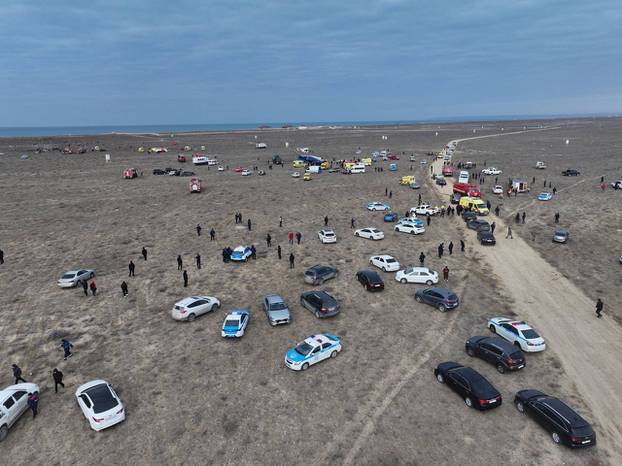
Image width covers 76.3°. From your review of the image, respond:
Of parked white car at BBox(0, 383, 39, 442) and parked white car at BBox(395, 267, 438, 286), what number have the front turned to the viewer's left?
1

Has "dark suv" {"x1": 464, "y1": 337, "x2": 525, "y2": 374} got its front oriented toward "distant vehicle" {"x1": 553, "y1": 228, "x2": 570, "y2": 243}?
no

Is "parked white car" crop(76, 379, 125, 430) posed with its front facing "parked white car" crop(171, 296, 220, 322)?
no

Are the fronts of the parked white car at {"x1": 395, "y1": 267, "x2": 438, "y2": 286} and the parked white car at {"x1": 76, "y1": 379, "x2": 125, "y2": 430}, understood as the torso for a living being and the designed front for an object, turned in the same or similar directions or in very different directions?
same or similar directions

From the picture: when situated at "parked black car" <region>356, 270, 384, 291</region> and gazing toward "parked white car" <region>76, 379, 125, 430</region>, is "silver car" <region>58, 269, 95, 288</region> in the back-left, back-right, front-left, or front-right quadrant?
front-right

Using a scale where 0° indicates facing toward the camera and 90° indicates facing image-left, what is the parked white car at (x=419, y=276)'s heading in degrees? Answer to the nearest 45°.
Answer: approximately 90°

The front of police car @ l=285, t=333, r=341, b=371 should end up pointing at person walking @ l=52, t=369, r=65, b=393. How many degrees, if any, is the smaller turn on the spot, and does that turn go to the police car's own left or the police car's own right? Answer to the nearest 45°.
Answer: approximately 45° to the police car's own right

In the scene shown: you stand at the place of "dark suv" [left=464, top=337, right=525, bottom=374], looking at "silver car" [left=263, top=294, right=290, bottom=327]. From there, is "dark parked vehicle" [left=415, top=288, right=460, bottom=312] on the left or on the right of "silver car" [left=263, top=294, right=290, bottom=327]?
right

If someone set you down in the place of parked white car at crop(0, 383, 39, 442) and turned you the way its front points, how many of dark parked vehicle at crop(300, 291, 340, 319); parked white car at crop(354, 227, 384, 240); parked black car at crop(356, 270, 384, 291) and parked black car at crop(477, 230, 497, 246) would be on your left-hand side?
0

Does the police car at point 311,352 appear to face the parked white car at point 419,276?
no
